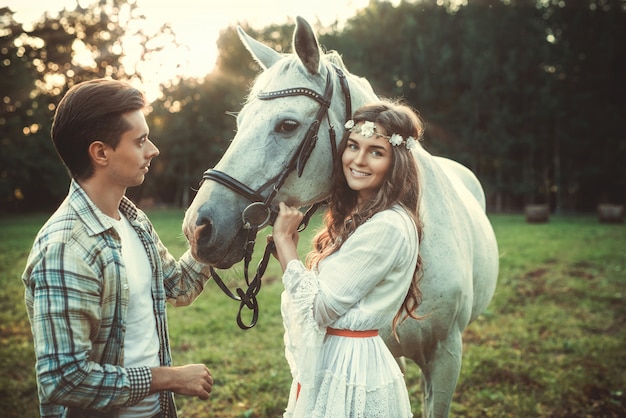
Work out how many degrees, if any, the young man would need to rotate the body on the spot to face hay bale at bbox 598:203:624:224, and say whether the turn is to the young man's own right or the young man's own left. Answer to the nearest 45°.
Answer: approximately 45° to the young man's own left

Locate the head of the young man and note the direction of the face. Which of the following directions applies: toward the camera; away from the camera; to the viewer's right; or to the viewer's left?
to the viewer's right

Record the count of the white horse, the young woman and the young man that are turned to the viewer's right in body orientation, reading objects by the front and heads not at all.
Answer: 1

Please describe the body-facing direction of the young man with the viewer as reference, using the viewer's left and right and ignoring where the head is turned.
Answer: facing to the right of the viewer

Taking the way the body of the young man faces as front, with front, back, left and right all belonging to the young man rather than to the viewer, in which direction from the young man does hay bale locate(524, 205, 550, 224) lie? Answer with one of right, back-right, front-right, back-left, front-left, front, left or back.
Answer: front-left

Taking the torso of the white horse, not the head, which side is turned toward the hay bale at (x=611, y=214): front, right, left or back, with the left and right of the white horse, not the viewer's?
back

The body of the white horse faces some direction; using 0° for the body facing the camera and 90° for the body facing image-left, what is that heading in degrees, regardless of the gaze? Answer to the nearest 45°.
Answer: approximately 45°
